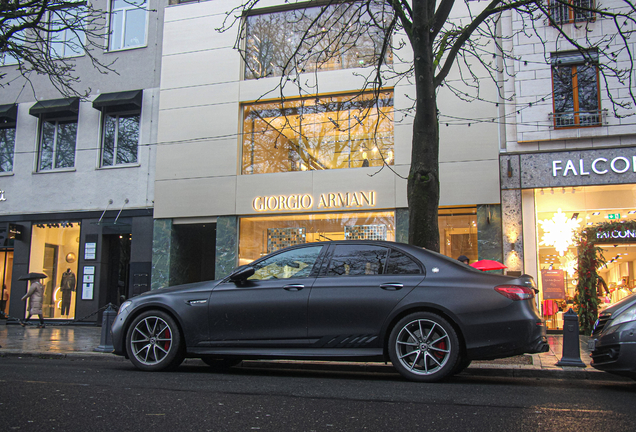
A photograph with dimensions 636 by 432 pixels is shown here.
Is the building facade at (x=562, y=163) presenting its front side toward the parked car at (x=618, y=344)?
yes

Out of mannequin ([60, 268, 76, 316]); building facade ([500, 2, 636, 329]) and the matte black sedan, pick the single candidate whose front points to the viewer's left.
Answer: the matte black sedan

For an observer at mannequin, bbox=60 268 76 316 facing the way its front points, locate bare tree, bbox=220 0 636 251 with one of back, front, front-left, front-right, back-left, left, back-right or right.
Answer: front-left

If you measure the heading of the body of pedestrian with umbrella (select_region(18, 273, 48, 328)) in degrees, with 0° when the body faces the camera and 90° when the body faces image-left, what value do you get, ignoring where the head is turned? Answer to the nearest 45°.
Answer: approximately 90°

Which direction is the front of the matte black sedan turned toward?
to the viewer's left

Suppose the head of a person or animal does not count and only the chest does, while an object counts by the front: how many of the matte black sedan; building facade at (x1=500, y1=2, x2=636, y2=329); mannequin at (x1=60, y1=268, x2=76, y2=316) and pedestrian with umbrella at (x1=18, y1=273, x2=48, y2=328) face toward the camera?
2

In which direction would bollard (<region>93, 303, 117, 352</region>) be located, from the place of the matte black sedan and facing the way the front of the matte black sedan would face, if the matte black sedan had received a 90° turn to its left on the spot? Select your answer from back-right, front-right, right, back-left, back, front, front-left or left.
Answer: back-right

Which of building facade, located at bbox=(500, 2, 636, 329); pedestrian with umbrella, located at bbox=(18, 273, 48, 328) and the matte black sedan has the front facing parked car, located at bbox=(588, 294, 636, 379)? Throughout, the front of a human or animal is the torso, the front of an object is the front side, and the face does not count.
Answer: the building facade

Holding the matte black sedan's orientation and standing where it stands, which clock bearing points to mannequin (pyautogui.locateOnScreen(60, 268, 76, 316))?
The mannequin is roughly at 2 o'clock from the matte black sedan.

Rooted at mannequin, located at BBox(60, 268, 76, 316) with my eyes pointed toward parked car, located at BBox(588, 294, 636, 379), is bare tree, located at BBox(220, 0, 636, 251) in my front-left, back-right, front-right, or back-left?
front-left

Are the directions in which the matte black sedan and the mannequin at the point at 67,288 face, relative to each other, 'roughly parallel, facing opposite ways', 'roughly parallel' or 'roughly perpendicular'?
roughly perpendicular

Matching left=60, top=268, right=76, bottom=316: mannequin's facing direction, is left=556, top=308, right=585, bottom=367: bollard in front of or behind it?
in front

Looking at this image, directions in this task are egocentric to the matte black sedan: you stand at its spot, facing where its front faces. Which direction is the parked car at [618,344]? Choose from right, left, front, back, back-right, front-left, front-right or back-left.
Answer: back

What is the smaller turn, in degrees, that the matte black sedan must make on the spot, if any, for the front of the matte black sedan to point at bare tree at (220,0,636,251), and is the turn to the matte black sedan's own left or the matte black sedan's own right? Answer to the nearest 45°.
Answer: approximately 90° to the matte black sedan's own right

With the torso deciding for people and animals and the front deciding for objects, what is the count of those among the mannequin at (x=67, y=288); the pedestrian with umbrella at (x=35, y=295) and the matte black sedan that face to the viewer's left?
2

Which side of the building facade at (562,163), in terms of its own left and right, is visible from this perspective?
front

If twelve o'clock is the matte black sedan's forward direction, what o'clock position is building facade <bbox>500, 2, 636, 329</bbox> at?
The building facade is roughly at 4 o'clock from the matte black sedan.

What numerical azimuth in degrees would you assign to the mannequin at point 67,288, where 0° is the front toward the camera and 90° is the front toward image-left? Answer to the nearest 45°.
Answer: approximately 0°

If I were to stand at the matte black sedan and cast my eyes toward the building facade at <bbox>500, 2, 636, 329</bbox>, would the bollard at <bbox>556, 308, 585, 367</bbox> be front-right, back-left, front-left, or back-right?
front-right
